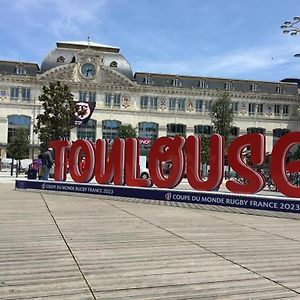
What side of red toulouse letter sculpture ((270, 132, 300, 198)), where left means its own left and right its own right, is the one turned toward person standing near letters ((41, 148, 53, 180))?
right

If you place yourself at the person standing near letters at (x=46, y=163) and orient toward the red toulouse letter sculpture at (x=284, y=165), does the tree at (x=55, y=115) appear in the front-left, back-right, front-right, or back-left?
back-left

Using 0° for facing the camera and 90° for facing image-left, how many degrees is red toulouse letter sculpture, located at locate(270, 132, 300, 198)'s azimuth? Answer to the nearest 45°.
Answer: approximately 0°

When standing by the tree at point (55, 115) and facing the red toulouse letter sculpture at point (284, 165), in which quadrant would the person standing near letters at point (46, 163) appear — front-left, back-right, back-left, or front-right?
front-right

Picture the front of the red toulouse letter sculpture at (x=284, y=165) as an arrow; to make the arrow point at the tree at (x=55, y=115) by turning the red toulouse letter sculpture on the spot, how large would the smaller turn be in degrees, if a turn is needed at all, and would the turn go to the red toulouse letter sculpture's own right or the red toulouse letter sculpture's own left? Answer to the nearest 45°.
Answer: approximately 135° to the red toulouse letter sculpture's own right

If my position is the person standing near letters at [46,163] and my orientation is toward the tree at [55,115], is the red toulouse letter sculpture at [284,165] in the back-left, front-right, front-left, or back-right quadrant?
back-right
